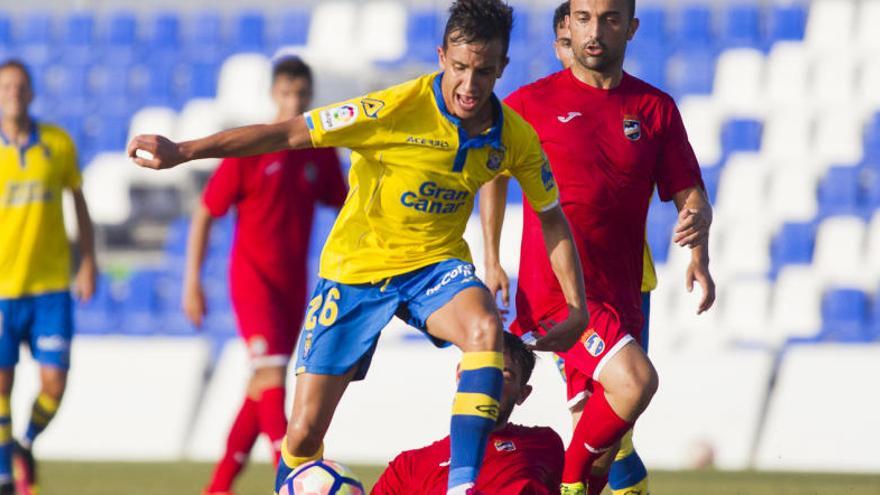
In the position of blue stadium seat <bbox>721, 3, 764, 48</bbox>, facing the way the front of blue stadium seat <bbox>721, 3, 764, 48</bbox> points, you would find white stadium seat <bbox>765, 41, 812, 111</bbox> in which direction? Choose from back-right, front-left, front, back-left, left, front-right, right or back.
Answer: front-left

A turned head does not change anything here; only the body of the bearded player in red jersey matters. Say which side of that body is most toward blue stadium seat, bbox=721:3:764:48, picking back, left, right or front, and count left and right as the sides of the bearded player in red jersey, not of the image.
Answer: back

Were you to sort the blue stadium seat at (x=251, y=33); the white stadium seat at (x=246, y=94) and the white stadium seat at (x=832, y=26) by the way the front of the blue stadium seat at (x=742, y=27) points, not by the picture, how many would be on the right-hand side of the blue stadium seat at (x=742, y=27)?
2

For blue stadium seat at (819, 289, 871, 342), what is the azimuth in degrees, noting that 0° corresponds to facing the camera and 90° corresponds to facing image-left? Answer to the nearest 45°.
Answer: approximately 0°

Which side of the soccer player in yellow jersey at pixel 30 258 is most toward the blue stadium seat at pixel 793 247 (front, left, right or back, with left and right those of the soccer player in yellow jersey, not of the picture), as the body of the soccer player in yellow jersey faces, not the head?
left

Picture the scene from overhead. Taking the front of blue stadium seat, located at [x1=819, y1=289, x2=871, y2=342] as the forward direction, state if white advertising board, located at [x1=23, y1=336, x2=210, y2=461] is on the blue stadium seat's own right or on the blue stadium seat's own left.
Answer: on the blue stadium seat's own right

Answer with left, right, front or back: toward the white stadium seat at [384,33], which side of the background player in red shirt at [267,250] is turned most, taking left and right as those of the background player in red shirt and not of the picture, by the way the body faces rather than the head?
back

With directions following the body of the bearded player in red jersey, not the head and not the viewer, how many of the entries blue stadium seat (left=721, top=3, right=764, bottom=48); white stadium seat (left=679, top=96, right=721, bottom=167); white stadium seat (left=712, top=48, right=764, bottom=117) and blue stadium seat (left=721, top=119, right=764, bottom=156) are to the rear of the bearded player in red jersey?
4

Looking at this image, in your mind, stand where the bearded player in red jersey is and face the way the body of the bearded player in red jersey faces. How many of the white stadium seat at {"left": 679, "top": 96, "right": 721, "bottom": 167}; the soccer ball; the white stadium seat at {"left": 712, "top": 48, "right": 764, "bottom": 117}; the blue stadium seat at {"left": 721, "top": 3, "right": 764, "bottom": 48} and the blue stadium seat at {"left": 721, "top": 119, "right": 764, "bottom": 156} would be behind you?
4
